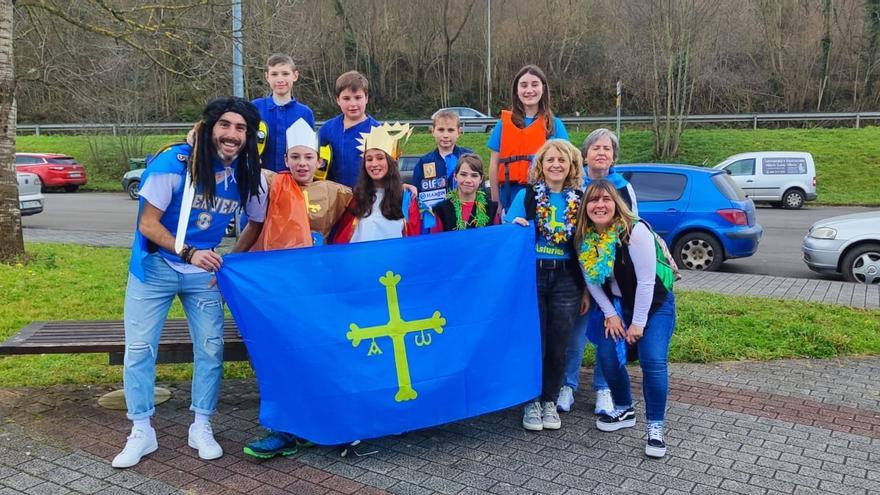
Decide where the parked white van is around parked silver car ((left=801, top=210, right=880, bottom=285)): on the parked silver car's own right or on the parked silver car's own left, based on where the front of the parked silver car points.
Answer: on the parked silver car's own right

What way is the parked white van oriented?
to the viewer's left

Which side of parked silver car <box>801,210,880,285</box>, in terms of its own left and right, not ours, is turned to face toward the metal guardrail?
right

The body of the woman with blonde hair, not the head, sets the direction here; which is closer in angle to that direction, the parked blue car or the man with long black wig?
the man with long black wig

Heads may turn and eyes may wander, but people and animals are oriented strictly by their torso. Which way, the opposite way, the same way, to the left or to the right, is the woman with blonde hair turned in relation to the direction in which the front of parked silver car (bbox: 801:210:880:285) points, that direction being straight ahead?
to the left

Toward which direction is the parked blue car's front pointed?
to the viewer's left
